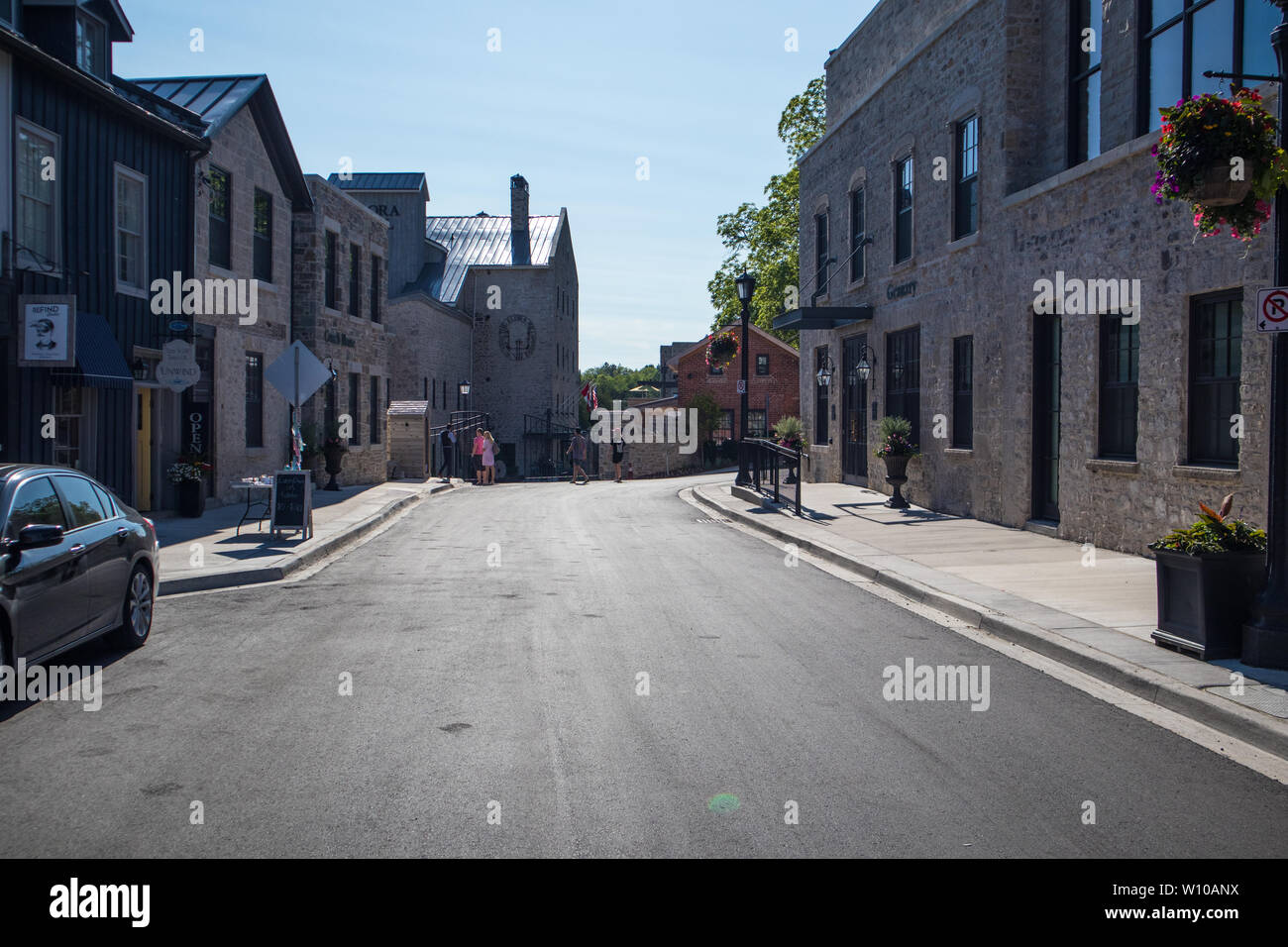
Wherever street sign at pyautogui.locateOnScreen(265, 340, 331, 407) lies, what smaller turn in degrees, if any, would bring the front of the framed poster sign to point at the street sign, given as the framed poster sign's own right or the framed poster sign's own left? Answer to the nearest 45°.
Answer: approximately 90° to the framed poster sign's own left

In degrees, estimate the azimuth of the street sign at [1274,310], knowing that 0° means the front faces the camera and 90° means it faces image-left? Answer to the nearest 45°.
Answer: approximately 0°

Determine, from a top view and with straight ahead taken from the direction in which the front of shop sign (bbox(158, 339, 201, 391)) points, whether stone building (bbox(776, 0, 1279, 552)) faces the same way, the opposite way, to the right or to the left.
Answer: to the right

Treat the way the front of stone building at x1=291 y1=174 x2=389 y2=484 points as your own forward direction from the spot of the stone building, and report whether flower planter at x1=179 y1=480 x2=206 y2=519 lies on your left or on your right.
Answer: on your right

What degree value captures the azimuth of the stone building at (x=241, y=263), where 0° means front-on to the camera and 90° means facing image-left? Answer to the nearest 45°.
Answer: approximately 315°

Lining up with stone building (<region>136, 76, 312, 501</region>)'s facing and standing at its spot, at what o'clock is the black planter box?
The black planter box is roughly at 1 o'clock from the stone building.

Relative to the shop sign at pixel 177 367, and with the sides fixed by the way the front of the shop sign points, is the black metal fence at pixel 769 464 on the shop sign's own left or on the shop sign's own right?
on the shop sign's own left

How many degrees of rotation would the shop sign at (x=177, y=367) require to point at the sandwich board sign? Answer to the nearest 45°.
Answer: approximately 45° to its left

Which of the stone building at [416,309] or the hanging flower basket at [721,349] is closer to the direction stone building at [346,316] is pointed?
the hanging flower basket

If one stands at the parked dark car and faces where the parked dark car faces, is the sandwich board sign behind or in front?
behind
